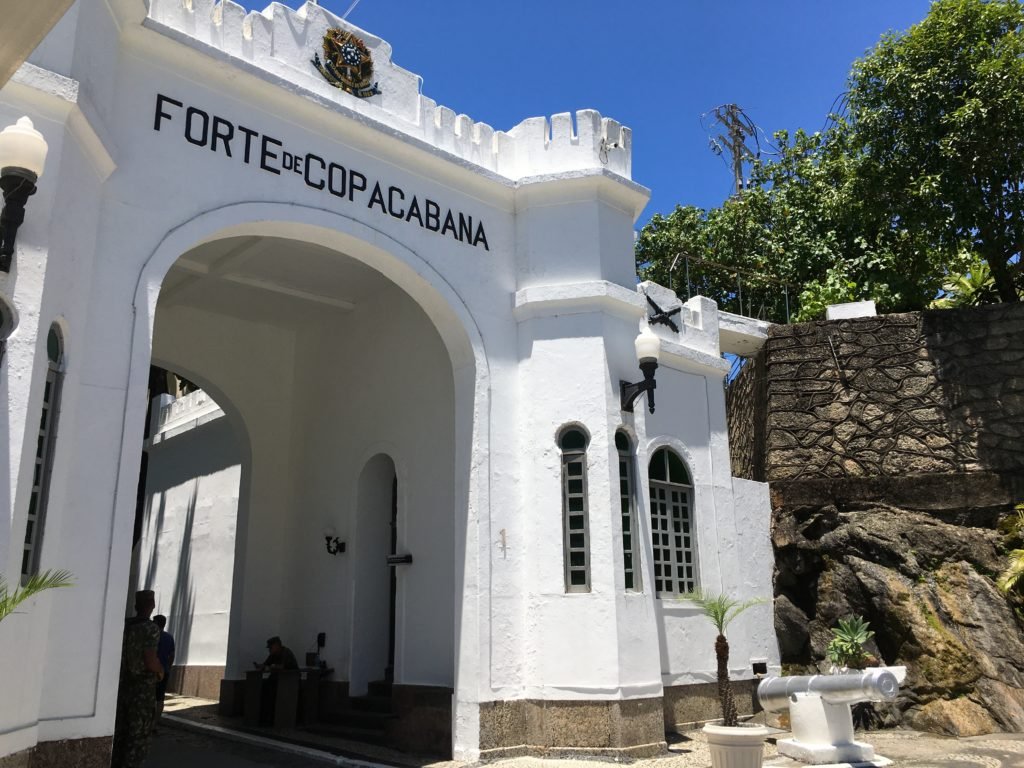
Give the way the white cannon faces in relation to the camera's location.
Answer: facing the viewer and to the right of the viewer

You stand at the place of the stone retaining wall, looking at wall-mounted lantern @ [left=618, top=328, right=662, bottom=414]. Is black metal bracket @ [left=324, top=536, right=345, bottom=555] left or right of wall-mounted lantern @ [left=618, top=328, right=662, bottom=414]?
right

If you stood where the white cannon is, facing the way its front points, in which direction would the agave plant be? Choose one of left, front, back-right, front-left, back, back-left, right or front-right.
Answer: back-left

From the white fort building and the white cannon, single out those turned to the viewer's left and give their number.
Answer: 0

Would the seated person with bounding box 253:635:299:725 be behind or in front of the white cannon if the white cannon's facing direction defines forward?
behind

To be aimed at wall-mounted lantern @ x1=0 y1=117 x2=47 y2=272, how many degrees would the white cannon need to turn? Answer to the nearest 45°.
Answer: approximately 90° to its right

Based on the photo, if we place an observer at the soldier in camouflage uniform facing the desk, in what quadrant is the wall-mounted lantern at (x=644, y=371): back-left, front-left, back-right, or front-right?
front-right
